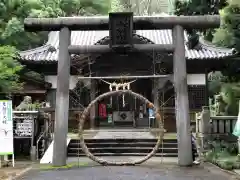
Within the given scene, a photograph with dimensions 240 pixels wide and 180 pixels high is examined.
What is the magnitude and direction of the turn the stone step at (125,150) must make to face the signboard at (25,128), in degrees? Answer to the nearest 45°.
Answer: approximately 90° to its right

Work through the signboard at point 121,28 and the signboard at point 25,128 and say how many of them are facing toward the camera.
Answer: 2

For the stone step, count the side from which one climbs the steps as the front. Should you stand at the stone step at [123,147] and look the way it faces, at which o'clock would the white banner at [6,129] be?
The white banner is roughly at 2 o'clock from the stone step.

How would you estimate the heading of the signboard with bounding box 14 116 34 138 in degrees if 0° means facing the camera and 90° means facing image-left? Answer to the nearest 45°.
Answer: approximately 0°

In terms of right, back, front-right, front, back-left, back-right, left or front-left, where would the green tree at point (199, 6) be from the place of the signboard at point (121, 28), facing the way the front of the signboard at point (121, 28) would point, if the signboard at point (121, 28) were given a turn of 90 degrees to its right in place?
back-right

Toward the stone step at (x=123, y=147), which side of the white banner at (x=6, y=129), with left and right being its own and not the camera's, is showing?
left

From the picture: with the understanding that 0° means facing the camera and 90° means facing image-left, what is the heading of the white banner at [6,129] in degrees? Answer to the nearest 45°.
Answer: approximately 0°

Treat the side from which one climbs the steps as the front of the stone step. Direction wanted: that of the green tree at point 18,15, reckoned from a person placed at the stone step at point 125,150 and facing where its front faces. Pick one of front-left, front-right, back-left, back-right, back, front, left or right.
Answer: back-right

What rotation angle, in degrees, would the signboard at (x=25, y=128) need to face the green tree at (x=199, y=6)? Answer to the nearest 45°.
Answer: approximately 90° to its left
